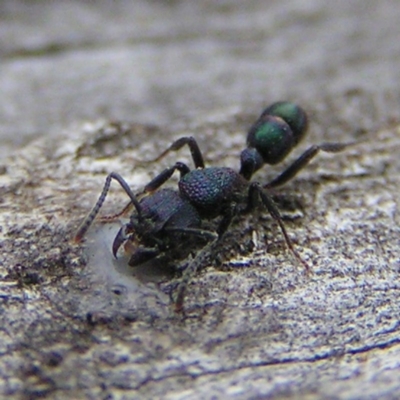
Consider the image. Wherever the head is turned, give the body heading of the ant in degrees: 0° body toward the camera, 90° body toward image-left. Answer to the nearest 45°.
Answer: approximately 45°
